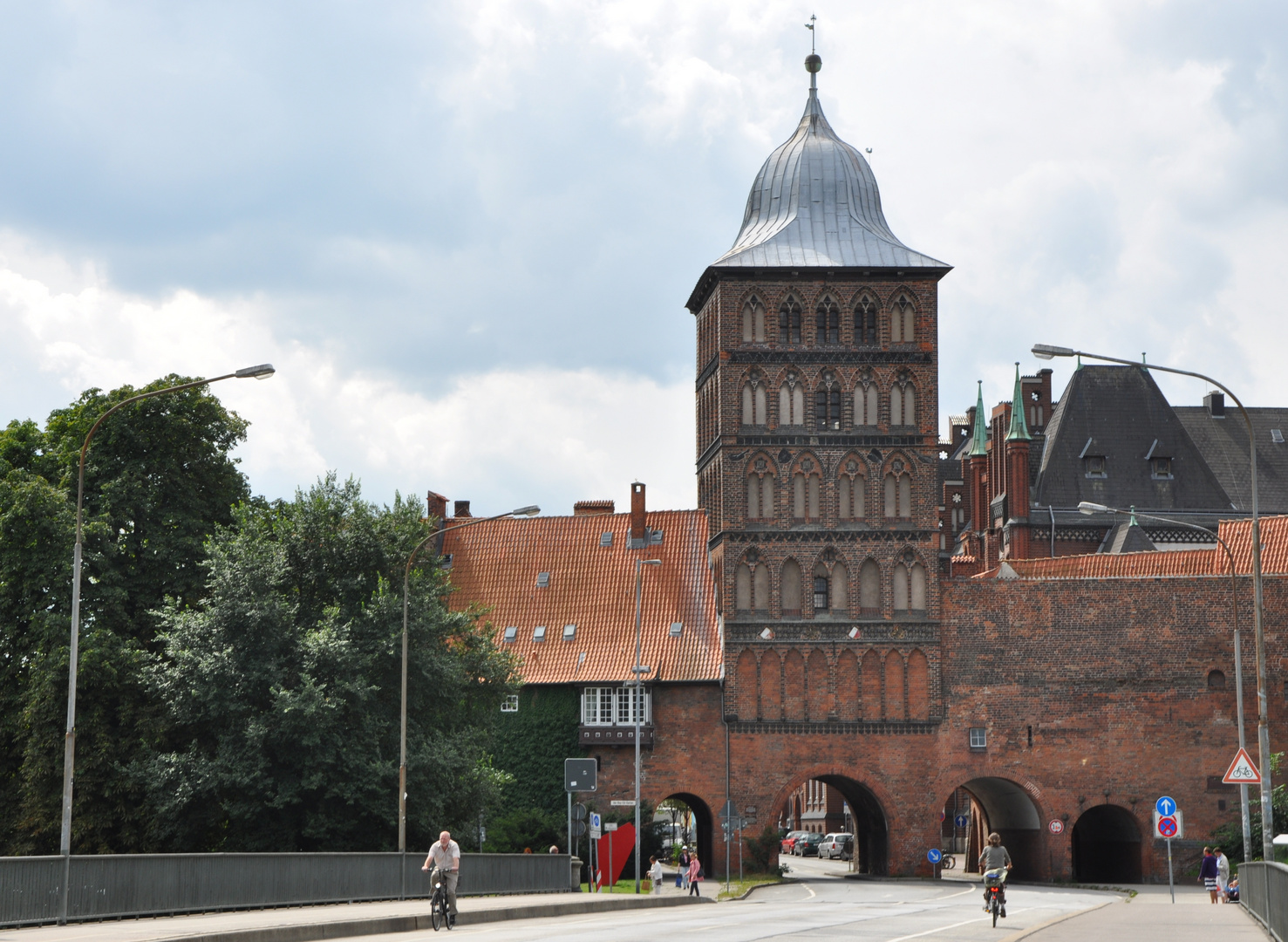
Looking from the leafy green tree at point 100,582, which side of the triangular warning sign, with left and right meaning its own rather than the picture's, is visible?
right

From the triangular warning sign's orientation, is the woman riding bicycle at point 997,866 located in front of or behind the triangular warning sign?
in front

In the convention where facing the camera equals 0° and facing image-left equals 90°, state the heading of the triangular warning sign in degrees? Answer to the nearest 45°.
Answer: approximately 0°

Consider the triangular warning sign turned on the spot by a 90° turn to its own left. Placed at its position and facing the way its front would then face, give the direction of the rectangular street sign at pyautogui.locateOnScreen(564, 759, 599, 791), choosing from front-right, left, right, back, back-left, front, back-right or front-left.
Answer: back

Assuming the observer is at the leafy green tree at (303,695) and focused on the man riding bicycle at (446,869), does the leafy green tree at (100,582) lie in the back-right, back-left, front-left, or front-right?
back-right

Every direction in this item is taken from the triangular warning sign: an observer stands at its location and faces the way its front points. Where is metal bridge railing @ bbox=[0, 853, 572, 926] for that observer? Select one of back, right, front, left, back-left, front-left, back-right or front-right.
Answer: front-right
